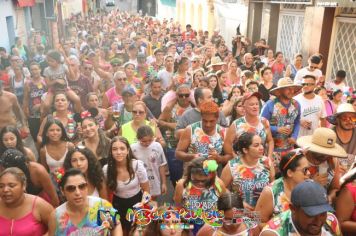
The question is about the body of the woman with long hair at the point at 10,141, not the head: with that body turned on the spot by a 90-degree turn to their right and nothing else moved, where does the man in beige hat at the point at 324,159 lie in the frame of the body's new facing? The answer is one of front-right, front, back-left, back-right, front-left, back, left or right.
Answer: back-left

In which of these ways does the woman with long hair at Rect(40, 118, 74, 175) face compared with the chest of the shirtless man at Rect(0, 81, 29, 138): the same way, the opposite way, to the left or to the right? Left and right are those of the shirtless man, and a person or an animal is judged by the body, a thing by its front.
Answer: the same way

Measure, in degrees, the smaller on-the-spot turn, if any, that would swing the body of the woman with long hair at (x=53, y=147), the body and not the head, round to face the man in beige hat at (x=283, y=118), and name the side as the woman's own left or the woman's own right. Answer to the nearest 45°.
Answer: approximately 90° to the woman's own left

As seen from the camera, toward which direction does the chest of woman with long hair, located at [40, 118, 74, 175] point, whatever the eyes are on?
toward the camera

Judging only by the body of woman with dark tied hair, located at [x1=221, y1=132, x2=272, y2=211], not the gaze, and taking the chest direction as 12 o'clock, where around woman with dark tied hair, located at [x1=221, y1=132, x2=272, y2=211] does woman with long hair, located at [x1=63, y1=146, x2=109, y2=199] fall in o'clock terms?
woman with long hair, located at [x1=63, y1=146, x2=109, y2=199] is roughly at 4 o'clock from woman with dark tied hair, located at [x1=221, y1=132, x2=272, y2=211].

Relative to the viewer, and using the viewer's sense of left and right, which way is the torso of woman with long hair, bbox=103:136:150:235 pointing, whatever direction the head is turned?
facing the viewer

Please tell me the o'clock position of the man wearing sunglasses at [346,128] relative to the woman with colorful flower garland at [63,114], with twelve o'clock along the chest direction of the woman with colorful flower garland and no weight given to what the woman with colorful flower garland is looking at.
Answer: The man wearing sunglasses is roughly at 10 o'clock from the woman with colorful flower garland.

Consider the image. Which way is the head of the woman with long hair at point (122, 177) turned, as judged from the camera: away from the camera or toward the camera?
toward the camera

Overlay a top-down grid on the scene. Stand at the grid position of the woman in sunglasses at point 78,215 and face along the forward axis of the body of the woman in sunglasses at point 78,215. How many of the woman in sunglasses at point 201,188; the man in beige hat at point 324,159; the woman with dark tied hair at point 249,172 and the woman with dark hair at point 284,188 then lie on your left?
4

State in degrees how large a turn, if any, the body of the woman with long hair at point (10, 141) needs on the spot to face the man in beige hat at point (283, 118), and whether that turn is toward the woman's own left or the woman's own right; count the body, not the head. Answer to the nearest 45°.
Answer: approximately 90° to the woman's own left

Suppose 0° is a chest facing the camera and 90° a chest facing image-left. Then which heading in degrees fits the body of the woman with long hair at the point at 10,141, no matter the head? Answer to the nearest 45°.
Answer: approximately 0°

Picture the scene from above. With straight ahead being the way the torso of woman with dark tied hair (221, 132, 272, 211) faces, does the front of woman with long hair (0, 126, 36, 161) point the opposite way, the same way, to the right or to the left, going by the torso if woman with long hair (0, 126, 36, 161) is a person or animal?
the same way

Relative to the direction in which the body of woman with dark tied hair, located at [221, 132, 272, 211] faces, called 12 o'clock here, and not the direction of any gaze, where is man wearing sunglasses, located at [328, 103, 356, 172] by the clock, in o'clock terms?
The man wearing sunglasses is roughly at 9 o'clock from the woman with dark tied hair.

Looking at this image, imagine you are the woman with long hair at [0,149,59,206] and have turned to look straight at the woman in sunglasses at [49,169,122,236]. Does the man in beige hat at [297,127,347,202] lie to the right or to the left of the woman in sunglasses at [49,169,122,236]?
left

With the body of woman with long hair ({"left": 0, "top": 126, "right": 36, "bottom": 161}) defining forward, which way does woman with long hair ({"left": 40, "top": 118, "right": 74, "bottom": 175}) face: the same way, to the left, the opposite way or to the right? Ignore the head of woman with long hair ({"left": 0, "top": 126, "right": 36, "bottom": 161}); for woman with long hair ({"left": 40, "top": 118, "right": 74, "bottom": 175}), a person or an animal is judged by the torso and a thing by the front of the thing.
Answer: the same way

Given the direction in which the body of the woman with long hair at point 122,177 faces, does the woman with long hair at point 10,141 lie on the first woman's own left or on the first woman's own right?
on the first woman's own right
